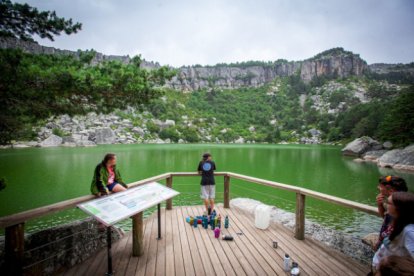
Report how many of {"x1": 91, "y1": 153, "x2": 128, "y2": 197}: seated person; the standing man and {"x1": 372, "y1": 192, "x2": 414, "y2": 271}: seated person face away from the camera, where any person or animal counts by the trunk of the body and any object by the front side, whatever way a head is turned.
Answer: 1

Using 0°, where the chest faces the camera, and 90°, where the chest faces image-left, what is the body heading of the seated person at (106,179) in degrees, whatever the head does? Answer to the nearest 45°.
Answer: approximately 315°

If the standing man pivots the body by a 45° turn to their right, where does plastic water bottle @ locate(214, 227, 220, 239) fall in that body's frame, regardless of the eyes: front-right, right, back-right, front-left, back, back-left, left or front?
back-right

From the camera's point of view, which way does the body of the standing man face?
away from the camera

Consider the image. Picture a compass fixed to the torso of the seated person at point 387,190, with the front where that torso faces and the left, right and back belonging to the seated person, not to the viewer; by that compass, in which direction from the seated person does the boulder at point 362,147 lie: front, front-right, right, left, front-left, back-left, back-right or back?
right

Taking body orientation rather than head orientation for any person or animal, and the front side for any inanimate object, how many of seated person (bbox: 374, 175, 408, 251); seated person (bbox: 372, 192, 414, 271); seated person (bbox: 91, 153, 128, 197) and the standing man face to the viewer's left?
2

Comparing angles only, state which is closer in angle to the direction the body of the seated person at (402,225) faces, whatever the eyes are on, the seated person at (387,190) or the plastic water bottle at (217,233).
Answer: the plastic water bottle

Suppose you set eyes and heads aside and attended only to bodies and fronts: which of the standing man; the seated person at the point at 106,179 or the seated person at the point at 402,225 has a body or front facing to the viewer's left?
the seated person at the point at 402,225

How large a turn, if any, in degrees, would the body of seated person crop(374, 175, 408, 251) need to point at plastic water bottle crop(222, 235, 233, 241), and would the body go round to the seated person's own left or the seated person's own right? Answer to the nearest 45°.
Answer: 0° — they already face it

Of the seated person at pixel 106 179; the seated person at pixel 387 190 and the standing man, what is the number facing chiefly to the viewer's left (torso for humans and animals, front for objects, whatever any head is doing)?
1

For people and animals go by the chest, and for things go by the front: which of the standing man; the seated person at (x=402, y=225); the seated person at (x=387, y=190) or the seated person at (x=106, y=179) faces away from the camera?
the standing man

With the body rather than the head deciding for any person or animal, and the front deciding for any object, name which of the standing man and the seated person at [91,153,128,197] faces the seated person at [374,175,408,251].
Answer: the seated person at [91,153,128,197]

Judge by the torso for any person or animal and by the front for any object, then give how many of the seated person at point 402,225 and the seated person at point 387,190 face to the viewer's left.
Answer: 2

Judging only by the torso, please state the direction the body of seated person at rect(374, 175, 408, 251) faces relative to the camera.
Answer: to the viewer's left

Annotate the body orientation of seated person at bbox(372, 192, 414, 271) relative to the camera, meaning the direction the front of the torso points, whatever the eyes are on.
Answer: to the viewer's left
